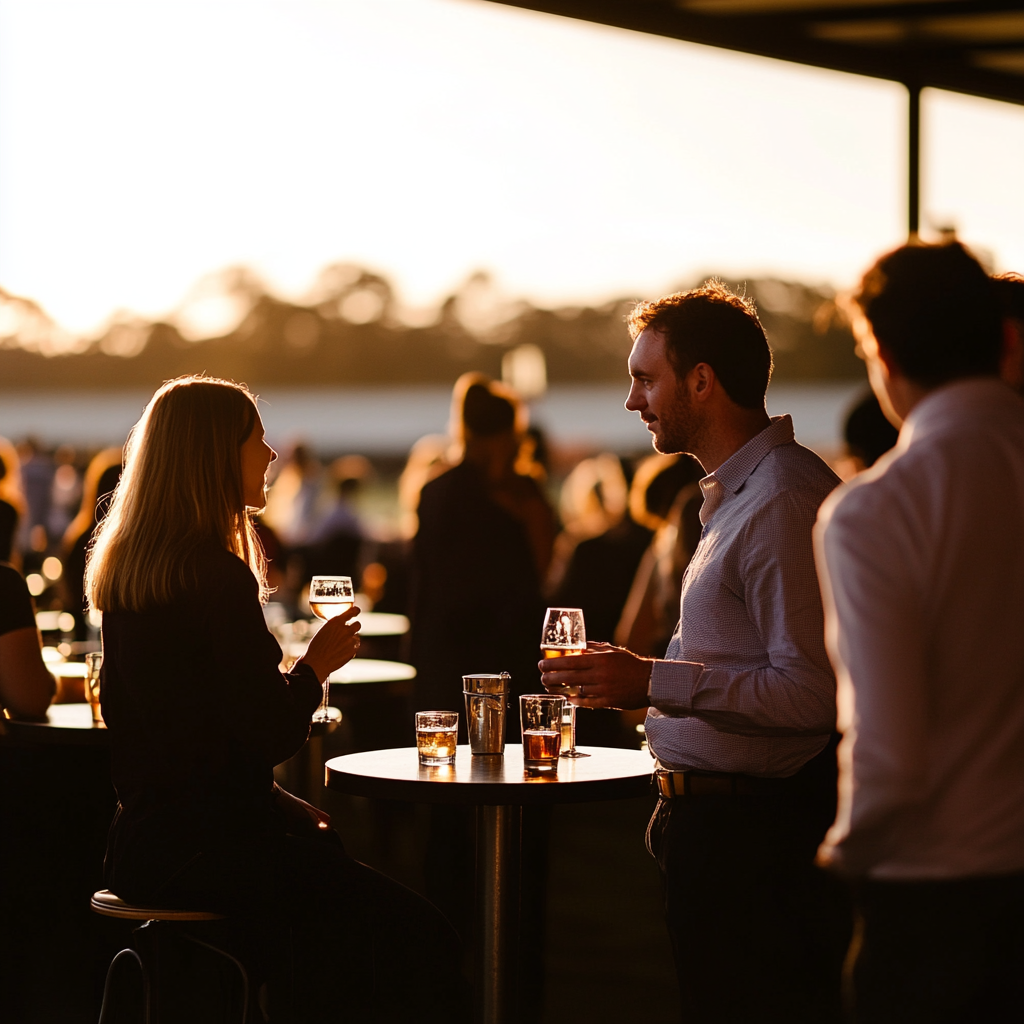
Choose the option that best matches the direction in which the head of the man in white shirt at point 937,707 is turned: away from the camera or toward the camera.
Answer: away from the camera

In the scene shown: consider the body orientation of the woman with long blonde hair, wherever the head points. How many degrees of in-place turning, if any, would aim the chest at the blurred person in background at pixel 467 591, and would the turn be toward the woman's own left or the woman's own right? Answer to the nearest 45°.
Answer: approximately 90° to the woman's own left

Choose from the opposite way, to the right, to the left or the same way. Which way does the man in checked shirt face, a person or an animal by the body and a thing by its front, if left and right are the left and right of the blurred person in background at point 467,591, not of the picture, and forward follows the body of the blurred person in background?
to the left

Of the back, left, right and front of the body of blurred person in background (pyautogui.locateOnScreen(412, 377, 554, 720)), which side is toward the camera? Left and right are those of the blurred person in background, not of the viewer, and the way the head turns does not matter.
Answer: back

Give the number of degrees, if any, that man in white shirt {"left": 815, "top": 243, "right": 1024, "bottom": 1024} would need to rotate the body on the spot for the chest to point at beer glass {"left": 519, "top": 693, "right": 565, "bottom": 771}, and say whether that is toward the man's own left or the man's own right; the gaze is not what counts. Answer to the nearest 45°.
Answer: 0° — they already face it

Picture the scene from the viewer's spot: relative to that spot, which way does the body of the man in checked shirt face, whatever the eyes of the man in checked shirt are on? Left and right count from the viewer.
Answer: facing to the left of the viewer

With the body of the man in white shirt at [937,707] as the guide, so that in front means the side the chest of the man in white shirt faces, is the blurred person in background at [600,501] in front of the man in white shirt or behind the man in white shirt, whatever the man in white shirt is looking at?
in front

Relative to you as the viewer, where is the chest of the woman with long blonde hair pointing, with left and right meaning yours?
facing to the right of the viewer

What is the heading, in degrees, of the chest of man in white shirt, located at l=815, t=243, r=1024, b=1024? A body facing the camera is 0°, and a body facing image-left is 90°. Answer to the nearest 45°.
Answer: approximately 135°

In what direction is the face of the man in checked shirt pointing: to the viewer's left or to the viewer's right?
to the viewer's left

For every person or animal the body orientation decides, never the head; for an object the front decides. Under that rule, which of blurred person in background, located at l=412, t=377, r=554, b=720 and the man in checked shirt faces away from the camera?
the blurred person in background
